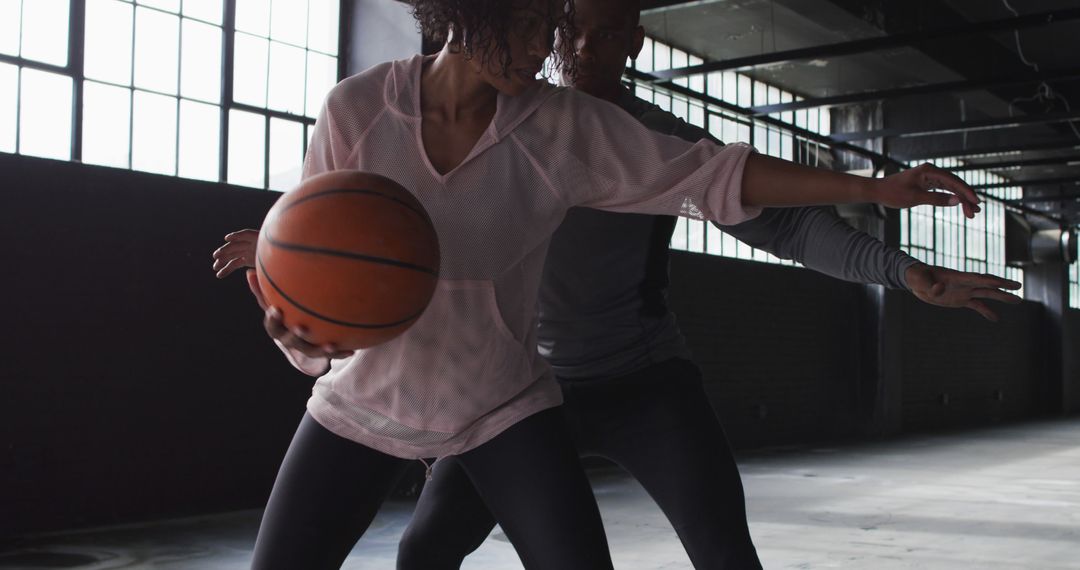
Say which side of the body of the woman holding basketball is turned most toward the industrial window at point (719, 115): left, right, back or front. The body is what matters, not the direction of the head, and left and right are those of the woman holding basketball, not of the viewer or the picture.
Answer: back

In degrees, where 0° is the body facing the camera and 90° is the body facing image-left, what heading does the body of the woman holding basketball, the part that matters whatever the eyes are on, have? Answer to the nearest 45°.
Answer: approximately 0°

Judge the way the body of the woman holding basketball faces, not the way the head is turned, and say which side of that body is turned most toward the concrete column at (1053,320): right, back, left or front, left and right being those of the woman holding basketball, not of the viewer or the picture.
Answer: back

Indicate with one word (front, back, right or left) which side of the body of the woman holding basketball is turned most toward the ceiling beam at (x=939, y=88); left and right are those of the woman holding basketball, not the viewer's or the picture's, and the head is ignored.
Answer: back

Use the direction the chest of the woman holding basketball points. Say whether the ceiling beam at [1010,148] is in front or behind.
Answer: behind

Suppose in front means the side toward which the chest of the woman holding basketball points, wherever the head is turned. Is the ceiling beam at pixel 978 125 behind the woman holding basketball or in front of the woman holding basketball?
behind
